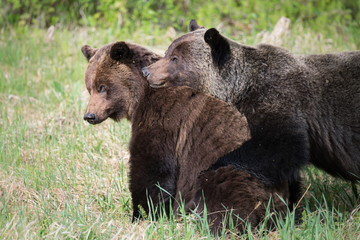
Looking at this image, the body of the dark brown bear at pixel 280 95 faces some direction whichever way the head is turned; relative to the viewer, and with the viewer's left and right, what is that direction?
facing to the left of the viewer
